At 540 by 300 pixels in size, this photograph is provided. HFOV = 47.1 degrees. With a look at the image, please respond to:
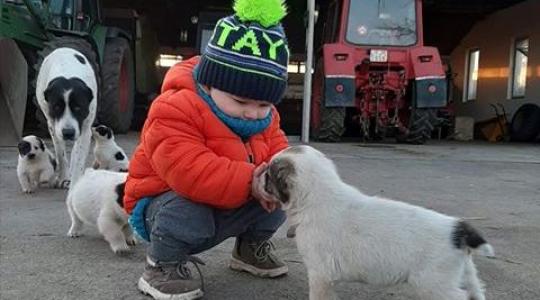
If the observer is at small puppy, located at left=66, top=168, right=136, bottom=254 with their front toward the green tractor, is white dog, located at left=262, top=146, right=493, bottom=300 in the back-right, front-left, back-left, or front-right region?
back-right

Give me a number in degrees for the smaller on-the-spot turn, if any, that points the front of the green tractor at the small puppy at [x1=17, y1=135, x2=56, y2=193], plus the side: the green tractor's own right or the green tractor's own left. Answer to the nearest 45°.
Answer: approximately 45° to the green tractor's own left

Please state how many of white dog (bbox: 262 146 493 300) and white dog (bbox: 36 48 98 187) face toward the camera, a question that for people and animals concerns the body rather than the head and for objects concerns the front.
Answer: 1

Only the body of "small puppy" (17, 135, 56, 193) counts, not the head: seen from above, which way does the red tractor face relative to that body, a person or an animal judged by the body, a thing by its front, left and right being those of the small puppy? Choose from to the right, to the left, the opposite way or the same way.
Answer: the opposite way

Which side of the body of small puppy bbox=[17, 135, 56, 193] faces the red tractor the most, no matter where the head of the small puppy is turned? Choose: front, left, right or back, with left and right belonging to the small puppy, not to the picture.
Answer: back

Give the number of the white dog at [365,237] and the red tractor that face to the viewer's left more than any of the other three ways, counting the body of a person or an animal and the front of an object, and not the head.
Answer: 1

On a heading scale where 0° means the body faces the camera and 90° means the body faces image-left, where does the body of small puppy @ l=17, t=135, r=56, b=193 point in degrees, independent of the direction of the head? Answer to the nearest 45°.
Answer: approximately 45°

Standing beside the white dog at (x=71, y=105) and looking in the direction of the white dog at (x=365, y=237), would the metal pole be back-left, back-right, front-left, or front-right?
back-left

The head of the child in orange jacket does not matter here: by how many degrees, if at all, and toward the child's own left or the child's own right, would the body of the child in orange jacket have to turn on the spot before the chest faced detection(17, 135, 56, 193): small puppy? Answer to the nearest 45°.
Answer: approximately 180°
